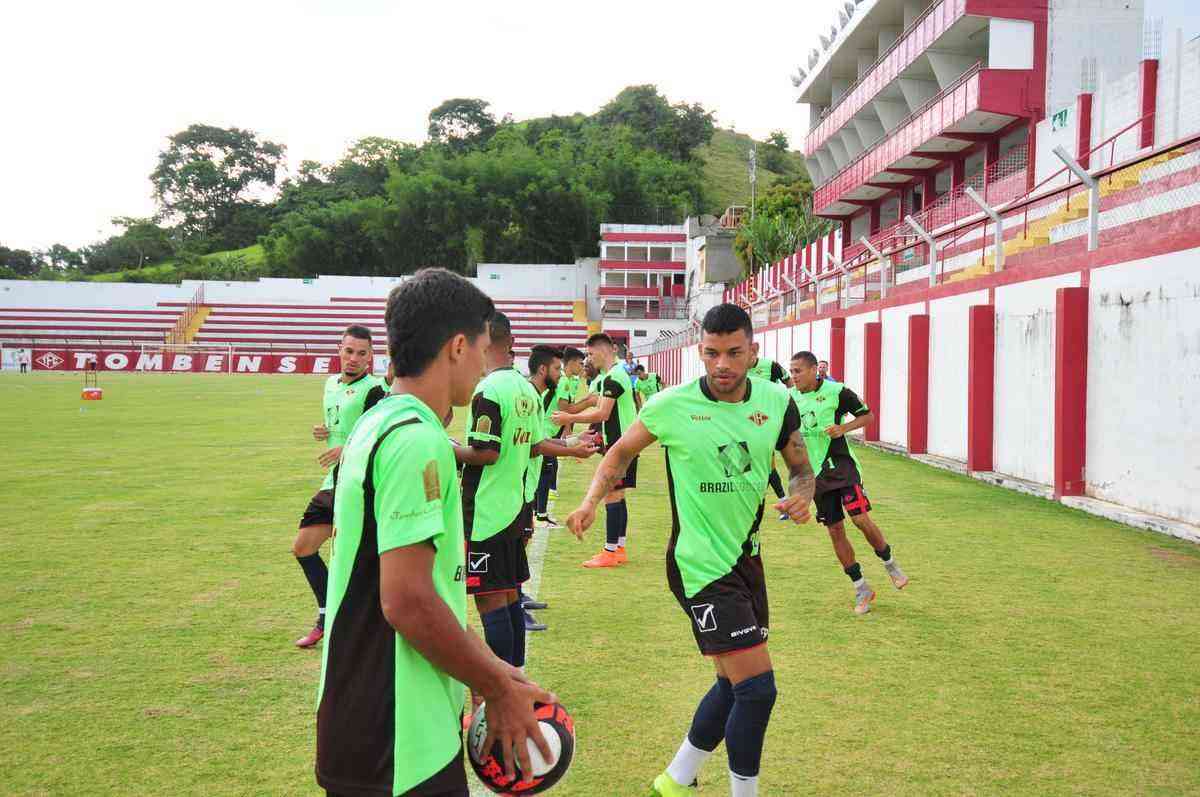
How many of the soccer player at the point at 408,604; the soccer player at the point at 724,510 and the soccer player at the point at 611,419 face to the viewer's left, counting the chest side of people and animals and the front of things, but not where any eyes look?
1

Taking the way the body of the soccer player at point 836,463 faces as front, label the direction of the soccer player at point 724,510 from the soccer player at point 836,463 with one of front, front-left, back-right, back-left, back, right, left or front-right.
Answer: front-left

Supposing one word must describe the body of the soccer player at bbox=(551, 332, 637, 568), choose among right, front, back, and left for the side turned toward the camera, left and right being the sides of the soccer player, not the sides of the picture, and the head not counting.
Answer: left

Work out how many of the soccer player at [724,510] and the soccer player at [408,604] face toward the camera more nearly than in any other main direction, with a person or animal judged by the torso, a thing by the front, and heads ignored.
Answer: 1

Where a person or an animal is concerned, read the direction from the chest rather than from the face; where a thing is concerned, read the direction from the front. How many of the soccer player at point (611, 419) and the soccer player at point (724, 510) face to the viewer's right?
0

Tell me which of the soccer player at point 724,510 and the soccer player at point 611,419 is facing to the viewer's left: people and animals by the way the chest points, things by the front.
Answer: the soccer player at point 611,419

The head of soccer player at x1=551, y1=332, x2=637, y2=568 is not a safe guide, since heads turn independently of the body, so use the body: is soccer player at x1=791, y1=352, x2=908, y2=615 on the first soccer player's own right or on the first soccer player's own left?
on the first soccer player's own left

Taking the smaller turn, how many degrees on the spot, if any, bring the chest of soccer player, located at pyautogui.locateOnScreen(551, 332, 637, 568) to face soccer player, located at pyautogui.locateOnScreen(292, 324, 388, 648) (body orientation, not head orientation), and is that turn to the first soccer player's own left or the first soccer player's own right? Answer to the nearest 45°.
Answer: approximately 45° to the first soccer player's own left

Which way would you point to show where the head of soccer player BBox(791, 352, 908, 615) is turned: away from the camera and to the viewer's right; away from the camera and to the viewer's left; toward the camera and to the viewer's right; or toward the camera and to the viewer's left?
toward the camera and to the viewer's left

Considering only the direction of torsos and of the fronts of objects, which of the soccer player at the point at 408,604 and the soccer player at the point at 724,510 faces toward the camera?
the soccer player at the point at 724,510

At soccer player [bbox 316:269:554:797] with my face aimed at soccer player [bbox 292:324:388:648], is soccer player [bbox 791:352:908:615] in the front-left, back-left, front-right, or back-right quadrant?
front-right

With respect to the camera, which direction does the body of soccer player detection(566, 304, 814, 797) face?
toward the camera

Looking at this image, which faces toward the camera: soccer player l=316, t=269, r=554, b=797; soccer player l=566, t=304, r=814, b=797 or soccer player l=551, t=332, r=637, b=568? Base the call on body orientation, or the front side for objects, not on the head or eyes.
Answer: soccer player l=566, t=304, r=814, b=797

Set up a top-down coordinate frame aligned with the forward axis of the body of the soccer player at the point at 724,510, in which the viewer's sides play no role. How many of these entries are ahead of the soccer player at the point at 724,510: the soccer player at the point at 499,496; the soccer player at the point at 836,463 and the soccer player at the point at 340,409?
0

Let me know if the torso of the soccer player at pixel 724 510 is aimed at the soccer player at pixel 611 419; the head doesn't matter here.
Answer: no

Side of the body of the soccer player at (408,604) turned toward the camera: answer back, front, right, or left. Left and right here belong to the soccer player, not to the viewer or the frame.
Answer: right

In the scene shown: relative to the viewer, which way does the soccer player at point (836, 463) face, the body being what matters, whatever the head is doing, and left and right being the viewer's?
facing the viewer and to the left of the viewer

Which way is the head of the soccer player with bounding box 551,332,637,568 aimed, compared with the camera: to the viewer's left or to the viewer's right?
to the viewer's left

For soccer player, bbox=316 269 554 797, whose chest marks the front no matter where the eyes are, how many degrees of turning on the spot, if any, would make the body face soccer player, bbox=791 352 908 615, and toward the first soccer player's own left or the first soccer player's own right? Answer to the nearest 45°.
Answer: approximately 45° to the first soccer player's own left

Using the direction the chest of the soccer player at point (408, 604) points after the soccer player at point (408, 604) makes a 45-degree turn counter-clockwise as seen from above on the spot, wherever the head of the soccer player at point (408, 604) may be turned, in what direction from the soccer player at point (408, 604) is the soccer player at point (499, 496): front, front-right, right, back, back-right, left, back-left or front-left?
front-left

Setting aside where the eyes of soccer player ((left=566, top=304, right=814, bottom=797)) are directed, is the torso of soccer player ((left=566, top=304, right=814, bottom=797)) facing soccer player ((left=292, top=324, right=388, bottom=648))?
no
